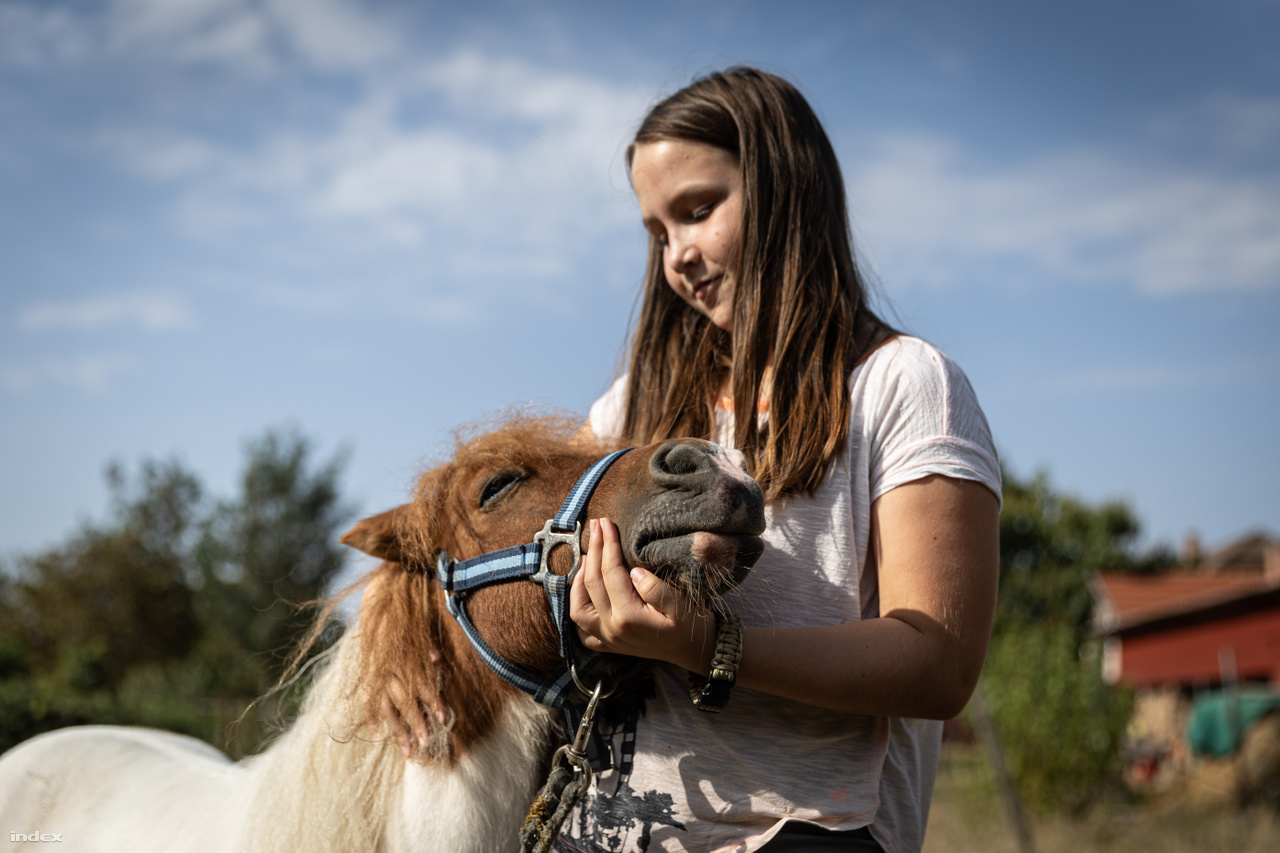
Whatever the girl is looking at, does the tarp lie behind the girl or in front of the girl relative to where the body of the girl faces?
behind

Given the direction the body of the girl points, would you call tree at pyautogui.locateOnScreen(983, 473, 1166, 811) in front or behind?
behind

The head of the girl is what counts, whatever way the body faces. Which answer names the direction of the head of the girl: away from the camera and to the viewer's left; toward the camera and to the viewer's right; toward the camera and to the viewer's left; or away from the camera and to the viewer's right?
toward the camera and to the viewer's left

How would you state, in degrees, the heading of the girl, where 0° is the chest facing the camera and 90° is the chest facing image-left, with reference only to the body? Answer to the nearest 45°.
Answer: approximately 45°

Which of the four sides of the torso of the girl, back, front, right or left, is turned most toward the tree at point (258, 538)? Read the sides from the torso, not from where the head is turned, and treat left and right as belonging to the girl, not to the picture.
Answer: right

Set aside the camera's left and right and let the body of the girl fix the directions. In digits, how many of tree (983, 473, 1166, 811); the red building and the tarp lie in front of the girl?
0
